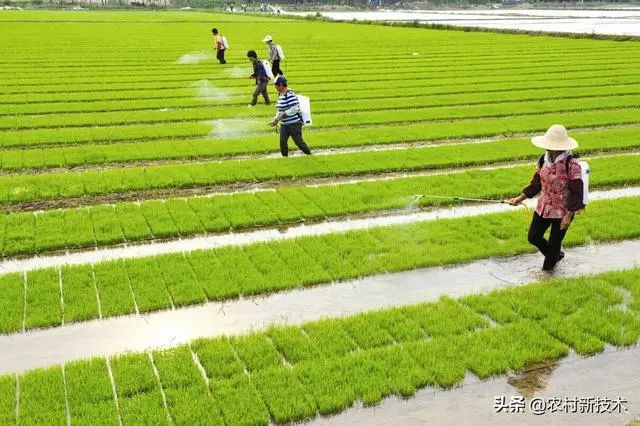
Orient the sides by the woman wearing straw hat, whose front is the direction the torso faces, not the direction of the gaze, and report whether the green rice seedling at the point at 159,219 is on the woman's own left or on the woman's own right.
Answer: on the woman's own right

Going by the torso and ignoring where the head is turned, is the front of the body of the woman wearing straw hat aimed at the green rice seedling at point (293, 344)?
yes

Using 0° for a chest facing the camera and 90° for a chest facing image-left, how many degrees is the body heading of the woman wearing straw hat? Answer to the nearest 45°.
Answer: approximately 45°

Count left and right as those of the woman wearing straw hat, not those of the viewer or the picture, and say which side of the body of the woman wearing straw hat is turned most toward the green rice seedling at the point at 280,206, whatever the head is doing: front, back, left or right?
right

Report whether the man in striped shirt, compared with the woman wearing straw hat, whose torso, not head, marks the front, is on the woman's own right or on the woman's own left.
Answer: on the woman's own right

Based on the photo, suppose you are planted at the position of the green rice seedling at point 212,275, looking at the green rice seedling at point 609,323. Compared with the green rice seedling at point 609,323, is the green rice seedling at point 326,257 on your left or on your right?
left

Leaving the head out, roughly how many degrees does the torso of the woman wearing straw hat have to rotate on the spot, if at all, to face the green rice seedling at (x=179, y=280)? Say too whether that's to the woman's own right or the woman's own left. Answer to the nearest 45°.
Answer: approximately 45° to the woman's own right

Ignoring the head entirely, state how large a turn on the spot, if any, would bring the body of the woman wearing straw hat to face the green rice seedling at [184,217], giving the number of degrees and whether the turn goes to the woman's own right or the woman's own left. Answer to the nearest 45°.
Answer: approximately 45° to the woman's own right
